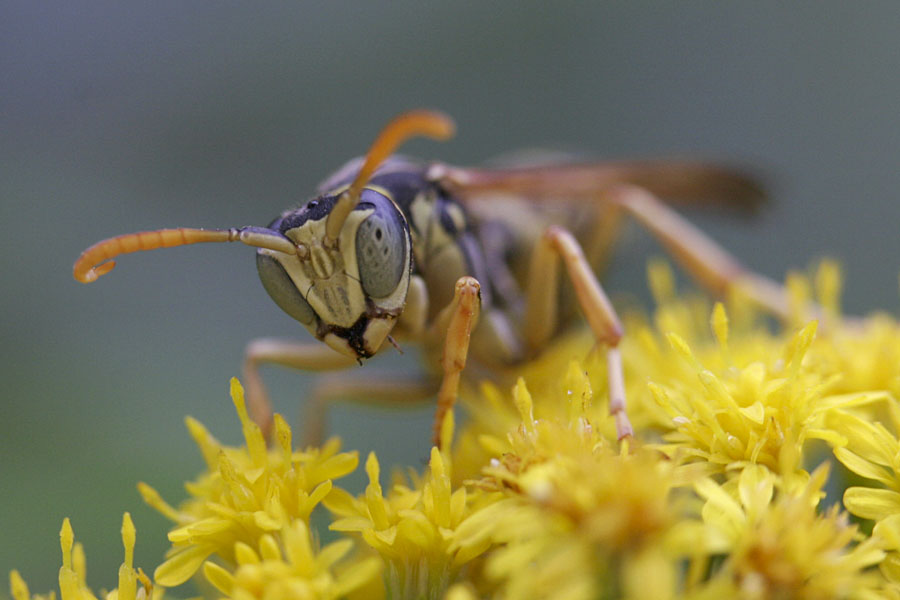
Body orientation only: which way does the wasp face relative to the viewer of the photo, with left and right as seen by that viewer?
facing the viewer and to the left of the viewer

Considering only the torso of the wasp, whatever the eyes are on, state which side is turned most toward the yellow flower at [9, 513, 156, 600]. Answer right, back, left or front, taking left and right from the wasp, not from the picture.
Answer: front

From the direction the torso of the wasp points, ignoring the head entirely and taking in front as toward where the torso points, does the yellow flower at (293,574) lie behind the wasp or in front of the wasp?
in front
